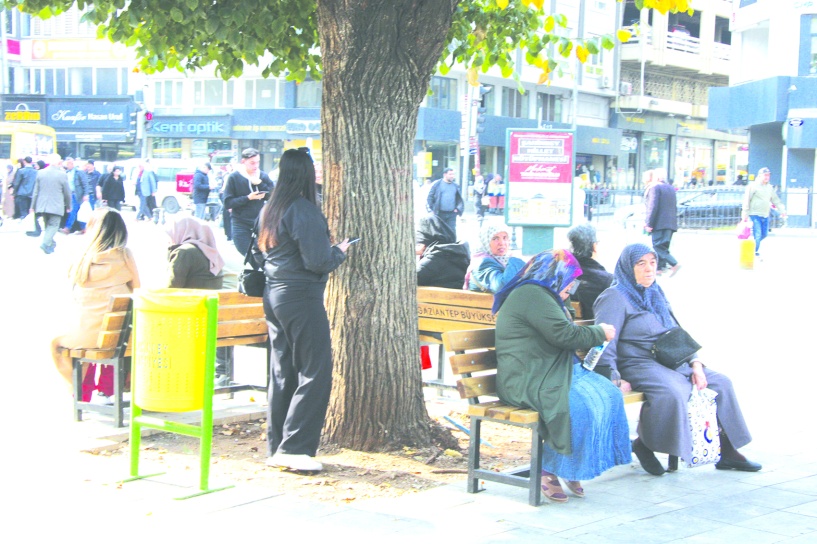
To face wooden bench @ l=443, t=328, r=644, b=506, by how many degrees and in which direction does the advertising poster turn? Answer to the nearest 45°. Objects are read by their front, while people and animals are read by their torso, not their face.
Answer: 0° — it already faces it

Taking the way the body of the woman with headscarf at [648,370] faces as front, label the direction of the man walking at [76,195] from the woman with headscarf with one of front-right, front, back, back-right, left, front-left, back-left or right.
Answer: back

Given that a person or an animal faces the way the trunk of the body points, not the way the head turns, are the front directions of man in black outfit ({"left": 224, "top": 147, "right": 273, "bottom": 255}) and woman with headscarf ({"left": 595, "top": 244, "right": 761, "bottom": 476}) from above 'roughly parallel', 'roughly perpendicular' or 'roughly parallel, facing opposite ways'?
roughly parallel

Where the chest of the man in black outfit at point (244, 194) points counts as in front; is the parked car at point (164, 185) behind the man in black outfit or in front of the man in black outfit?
behind

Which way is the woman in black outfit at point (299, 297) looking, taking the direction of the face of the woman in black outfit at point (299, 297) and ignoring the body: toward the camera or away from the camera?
away from the camera

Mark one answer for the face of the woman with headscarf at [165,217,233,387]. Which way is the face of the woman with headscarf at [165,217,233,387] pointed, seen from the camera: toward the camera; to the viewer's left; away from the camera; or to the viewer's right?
away from the camera

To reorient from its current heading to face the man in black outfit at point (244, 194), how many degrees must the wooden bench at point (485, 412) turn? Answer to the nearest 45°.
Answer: approximately 180°

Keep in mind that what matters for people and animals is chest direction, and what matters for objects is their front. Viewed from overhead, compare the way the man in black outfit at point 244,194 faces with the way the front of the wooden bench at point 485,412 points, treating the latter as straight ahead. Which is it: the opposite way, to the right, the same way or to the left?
the same way

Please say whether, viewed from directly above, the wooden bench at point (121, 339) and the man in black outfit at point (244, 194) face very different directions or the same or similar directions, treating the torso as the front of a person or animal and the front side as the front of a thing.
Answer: very different directions

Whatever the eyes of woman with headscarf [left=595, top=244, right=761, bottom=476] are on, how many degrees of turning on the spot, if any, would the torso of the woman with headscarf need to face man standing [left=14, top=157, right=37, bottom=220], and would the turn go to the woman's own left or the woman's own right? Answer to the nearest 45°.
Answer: approximately 180°

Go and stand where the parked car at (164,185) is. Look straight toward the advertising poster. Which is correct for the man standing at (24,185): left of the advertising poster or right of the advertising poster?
right

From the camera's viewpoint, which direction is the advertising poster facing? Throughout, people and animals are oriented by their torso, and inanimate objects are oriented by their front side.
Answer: toward the camera

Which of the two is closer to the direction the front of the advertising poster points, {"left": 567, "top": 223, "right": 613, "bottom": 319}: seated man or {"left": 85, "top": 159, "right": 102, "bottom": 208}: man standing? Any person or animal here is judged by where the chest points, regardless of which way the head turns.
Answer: the seated man

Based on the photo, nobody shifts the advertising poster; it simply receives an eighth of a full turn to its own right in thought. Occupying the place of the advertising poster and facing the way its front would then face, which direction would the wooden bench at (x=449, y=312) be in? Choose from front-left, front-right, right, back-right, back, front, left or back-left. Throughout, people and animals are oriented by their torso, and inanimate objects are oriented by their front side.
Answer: front-left

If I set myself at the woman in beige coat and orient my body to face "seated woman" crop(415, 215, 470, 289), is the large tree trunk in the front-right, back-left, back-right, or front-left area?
front-right
